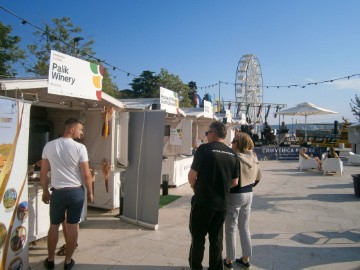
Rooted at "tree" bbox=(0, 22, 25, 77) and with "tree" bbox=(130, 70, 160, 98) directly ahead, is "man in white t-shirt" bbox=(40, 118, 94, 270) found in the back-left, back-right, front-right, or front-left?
back-right

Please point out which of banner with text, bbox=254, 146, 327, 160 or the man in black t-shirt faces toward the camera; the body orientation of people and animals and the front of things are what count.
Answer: the banner with text

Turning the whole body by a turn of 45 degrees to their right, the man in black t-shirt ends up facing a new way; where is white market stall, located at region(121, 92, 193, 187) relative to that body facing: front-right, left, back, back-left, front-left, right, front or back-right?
front

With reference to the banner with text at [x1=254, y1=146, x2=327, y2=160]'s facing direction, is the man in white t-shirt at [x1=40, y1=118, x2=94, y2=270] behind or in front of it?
in front

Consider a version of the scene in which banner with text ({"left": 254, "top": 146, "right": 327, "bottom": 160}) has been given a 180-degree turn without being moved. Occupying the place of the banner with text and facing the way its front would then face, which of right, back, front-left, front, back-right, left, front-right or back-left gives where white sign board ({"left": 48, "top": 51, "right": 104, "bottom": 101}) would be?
back

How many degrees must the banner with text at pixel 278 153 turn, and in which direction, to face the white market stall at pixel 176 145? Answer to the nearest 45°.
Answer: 0° — it already faces it

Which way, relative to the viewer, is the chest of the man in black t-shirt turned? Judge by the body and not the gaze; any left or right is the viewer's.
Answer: facing away from the viewer and to the left of the viewer

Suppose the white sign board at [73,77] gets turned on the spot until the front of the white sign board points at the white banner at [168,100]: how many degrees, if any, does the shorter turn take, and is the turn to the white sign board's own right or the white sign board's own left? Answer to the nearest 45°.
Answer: approximately 90° to the white sign board's own left

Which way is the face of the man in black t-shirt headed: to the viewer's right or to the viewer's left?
to the viewer's left

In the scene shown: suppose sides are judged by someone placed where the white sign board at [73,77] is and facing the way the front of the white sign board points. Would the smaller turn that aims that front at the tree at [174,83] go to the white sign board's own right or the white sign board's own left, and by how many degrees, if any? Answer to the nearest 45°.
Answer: approximately 135° to the white sign board's own left

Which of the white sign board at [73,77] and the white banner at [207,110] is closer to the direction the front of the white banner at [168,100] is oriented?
the white sign board

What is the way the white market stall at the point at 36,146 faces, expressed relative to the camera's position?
facing the viewer and to the right of the viewer

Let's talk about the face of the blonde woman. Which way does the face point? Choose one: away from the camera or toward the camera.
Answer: away from the camera

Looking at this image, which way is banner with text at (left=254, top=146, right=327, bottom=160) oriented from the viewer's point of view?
toward the camera

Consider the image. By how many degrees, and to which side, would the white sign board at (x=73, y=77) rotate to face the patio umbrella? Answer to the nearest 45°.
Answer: approximately 90° to its left

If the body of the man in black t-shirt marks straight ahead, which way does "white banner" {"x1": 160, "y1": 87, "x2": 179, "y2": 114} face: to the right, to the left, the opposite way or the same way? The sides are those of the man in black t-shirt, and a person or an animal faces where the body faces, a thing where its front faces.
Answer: the opposite way

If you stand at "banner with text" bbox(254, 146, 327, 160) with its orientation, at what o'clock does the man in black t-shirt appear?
The man in black t-shirt is roughly at 12 o'clock from the banner with text.

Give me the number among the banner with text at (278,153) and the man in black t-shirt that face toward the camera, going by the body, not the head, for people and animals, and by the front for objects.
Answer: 1

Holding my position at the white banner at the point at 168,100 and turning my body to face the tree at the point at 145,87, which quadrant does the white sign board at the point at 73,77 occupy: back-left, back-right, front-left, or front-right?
back-left
